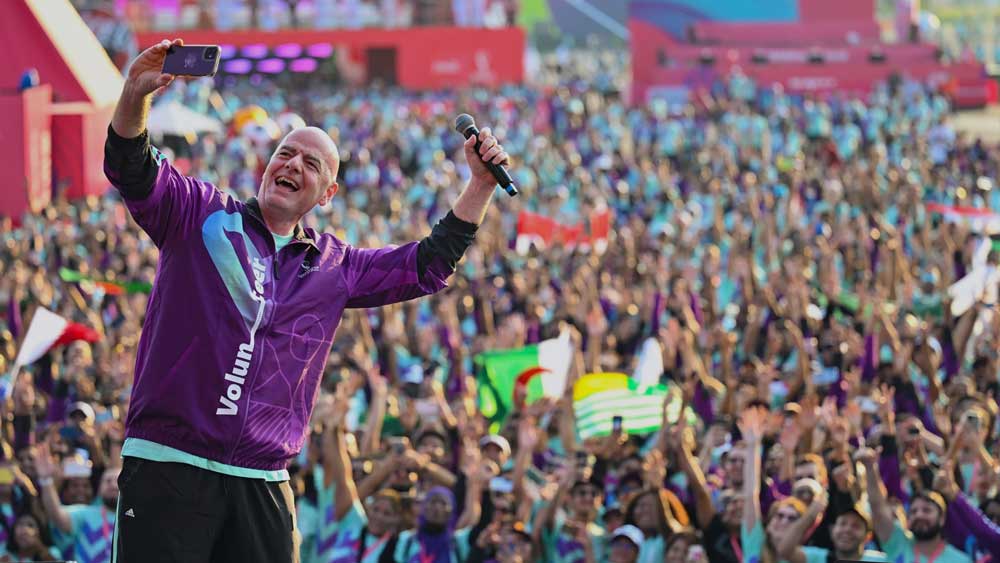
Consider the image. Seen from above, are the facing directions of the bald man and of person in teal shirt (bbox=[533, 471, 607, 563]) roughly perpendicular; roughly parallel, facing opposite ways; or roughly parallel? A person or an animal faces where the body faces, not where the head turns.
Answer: roughly parallel

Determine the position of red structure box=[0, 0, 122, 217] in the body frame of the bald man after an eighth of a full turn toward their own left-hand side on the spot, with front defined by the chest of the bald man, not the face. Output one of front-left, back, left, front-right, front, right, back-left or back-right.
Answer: back-left

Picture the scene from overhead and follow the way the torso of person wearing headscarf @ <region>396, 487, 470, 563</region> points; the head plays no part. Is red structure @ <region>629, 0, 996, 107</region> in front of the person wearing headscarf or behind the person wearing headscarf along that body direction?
behind

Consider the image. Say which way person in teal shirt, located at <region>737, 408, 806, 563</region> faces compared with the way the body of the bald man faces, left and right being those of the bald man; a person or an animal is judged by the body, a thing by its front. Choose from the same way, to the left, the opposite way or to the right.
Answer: the same way

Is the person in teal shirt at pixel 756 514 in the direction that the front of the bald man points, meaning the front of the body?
no

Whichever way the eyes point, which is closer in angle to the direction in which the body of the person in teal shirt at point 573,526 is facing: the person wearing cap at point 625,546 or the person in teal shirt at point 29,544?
the person wearing cap

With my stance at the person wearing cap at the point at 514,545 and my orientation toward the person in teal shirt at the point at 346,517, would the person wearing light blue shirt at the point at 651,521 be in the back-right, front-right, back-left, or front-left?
back-right

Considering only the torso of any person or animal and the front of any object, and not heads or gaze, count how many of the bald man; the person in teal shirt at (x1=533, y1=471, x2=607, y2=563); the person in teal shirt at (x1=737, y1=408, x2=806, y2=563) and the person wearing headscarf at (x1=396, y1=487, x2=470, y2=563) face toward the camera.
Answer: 4

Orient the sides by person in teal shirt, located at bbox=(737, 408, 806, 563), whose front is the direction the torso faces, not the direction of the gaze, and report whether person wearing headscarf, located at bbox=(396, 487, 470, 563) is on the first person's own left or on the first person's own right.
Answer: on the first person's own right

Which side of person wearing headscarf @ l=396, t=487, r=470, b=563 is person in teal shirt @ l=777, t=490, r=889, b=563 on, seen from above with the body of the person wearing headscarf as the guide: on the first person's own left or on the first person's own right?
on the first person's own left

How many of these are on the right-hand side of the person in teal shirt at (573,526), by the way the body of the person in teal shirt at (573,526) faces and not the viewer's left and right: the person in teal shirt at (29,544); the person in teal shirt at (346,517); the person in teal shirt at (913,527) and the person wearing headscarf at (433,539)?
3

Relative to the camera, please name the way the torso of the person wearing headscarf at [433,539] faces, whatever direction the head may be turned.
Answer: toward the camera

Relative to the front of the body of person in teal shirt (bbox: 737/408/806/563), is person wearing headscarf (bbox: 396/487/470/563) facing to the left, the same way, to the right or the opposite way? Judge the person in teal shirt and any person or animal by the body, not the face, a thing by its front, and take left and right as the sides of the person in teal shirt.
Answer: the same way

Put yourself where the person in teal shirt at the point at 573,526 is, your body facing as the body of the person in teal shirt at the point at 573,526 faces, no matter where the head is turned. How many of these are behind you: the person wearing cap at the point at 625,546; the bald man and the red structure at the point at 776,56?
1

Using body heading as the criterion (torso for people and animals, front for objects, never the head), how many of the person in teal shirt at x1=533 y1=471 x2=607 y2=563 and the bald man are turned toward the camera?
2

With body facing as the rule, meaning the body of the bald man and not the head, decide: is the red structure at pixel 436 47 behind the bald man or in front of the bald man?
behind

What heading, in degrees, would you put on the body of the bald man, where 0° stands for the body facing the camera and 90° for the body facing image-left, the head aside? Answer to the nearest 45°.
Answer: approximately 0°

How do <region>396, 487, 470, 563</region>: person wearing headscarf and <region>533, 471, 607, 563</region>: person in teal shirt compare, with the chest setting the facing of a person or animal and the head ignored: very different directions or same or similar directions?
same or similar directions

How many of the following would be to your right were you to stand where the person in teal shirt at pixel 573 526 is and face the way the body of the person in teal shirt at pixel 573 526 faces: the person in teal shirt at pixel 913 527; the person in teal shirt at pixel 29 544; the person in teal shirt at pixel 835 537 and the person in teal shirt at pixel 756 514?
1

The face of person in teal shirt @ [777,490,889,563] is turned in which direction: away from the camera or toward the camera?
toward the camera
